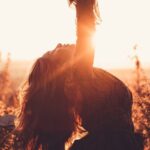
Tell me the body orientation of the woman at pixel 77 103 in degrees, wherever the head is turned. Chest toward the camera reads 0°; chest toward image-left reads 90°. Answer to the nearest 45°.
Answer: approximately 180°
